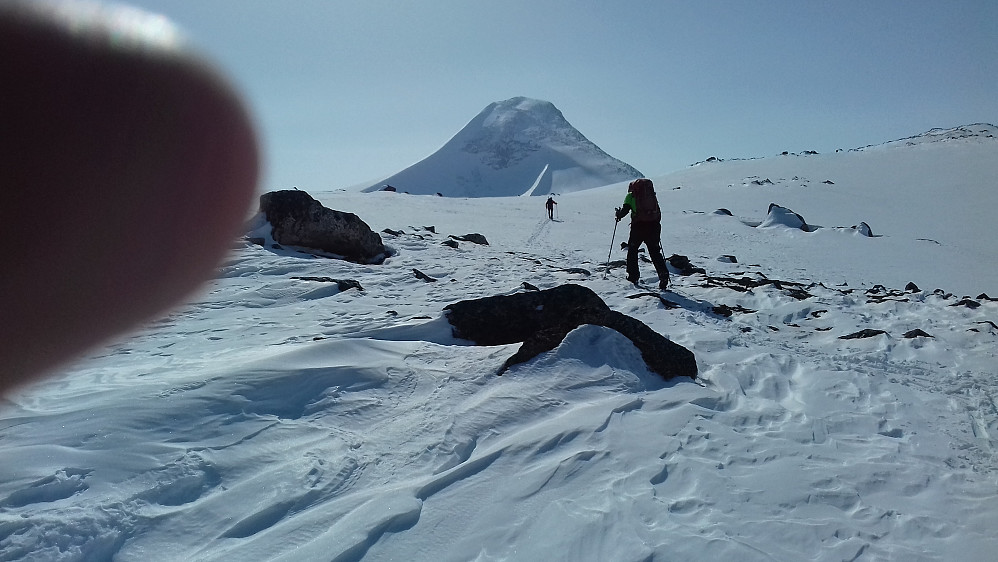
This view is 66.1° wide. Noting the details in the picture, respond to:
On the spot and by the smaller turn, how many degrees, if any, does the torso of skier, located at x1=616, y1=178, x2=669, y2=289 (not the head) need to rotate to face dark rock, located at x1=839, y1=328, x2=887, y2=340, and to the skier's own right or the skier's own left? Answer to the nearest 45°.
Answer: approximately 180°

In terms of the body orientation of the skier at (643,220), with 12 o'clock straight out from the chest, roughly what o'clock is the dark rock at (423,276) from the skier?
The dark rock is roughly at 10 o'clock from the skier.

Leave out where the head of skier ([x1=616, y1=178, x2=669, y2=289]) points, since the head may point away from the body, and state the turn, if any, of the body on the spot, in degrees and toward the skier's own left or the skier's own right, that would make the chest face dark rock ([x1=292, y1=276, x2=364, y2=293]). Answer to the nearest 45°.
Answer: approximately 90° to the skier's own left

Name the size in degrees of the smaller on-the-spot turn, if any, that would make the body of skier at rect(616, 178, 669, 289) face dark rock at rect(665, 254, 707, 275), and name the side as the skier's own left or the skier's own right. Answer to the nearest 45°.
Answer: approximately 45° to the skier's own right

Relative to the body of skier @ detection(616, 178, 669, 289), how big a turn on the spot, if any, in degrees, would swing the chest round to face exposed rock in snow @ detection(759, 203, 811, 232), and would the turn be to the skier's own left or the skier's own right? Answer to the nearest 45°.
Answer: approximately 45° to the skier's own right

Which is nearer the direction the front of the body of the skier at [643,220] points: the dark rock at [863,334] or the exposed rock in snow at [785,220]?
the exposed rock in snow

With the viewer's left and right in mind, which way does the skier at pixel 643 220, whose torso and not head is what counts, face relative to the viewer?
facing away from the viewer and to the left of the viewer

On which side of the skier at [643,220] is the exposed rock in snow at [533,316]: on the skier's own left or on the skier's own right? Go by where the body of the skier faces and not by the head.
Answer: on the skier's own left

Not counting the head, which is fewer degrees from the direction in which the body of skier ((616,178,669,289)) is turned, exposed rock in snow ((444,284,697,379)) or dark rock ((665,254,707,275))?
the dark rock
